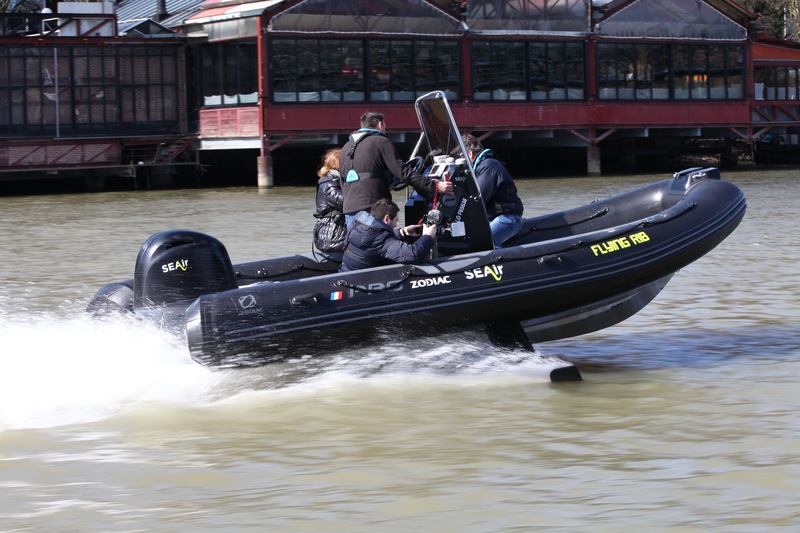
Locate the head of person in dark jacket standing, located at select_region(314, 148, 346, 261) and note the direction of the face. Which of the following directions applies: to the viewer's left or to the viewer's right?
to the viewer's right

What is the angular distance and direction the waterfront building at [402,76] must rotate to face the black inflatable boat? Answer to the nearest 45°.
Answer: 0° — it already faces it

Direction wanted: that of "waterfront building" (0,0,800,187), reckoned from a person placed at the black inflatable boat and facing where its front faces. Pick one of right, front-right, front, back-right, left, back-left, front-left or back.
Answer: front-left

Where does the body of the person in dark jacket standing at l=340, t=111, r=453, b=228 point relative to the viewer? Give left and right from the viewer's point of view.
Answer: facing away from the viewer and to the right of the viewer

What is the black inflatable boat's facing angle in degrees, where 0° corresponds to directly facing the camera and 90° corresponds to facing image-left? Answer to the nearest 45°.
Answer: approximately 225°

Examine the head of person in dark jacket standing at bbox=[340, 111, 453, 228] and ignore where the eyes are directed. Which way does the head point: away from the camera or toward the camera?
away from the camera

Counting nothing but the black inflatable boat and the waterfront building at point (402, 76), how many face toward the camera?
1

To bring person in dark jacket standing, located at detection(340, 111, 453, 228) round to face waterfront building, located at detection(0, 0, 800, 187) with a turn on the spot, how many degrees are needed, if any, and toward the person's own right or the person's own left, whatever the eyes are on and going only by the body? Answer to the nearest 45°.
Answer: approximately 45° to the person's own left

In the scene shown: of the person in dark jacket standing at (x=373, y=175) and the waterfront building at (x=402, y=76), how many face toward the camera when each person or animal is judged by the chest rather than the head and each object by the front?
1

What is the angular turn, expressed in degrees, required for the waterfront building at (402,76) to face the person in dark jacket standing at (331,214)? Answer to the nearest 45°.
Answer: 0° — it already faces them

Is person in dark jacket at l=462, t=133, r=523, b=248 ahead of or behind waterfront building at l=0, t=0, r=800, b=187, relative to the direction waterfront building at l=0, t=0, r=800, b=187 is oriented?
ahead

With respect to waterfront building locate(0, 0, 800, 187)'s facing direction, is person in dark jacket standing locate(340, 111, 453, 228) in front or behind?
in front
